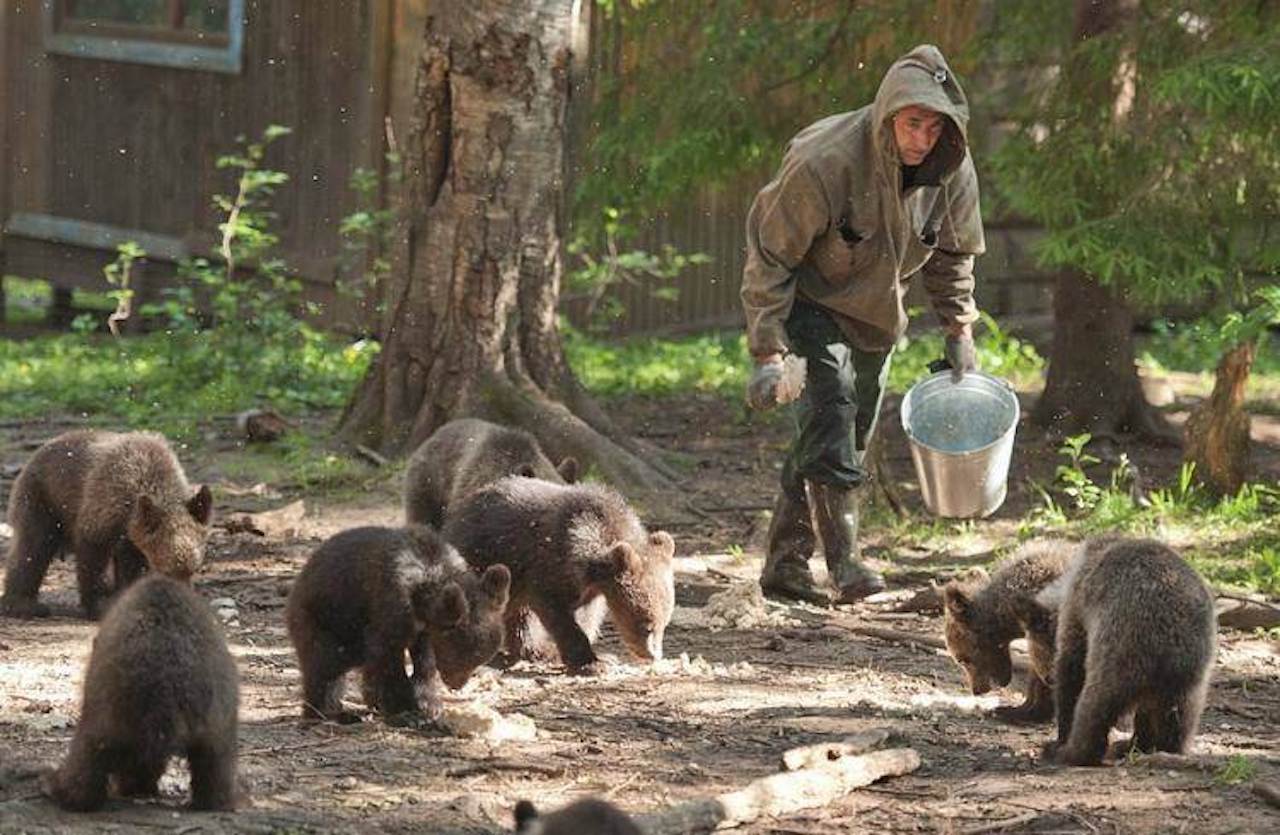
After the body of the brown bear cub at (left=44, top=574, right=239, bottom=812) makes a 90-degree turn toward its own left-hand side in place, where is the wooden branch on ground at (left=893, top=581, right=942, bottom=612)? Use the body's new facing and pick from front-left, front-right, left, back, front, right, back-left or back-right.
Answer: back-right

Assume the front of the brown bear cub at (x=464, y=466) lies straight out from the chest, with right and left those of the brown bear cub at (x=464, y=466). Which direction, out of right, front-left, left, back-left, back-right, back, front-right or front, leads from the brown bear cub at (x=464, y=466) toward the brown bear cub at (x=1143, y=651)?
front-right

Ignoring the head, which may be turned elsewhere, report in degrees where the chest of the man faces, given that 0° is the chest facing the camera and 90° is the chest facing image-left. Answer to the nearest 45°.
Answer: approximately 315°

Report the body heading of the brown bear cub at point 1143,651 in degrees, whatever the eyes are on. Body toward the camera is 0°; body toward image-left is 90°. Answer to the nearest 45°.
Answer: approximately 135°

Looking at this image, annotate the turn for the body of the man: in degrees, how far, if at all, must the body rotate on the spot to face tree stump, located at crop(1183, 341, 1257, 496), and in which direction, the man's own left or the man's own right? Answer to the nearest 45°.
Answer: approximately 90° to the man's own left

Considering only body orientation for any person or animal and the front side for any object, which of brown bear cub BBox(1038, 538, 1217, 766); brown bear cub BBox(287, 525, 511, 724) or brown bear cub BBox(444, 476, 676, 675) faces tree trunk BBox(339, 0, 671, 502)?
brown bear cub BBox(1038, 538, 1217, 766)

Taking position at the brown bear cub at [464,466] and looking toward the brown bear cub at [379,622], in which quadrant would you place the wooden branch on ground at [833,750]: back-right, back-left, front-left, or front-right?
front-left

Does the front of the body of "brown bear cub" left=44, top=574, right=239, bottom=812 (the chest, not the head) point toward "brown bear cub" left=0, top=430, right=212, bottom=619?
yes

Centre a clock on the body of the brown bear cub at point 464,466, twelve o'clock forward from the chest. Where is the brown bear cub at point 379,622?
the brown bear cub at point 379,622 is roughly at 3 o'clock from the brown bear cub at point 464,466.

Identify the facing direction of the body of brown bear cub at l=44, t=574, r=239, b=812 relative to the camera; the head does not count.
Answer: away from the camera

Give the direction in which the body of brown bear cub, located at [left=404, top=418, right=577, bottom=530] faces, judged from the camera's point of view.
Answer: to the viewer's right

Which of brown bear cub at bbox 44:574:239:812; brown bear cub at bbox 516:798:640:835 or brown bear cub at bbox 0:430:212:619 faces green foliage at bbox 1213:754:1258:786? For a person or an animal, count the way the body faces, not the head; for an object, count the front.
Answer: brown bear cub at bbox 0:430:212:619

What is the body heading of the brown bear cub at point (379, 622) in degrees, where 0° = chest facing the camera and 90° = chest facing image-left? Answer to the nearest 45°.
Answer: approximately 315°
